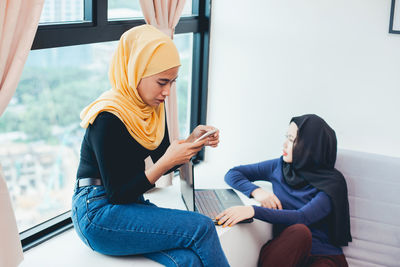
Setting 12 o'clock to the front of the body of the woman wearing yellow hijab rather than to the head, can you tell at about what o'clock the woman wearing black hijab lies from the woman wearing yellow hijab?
The woman wearing black hijab is roughly at 11 o'clock from the woman wearing yellow hijab.

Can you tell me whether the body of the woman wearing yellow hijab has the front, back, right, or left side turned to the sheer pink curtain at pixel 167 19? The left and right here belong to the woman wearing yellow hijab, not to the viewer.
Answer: left

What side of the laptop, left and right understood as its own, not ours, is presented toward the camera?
right

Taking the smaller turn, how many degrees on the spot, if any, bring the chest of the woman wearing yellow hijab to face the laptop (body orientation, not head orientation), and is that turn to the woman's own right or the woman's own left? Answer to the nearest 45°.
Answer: approximately 45° to the woman's own left

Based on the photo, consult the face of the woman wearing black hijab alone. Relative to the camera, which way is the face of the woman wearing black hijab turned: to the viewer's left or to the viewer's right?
to the viewer's left

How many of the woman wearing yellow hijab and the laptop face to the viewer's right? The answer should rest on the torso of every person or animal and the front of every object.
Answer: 2

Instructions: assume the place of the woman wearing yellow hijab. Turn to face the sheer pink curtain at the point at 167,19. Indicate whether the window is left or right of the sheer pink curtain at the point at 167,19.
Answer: left

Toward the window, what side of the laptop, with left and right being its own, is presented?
back

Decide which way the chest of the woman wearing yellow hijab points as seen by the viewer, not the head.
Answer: to the viewer's right
